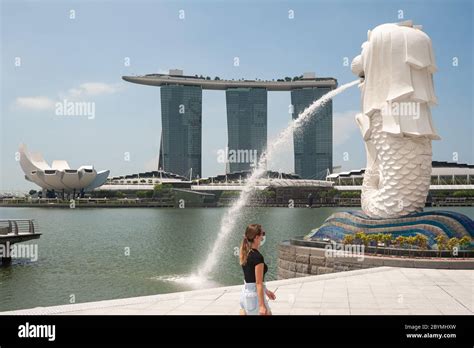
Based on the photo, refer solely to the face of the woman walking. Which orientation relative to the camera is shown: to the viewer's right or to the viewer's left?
to the viewer's right

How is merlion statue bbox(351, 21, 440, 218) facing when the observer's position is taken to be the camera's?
facing away from the viewer and to the left of the viewer
